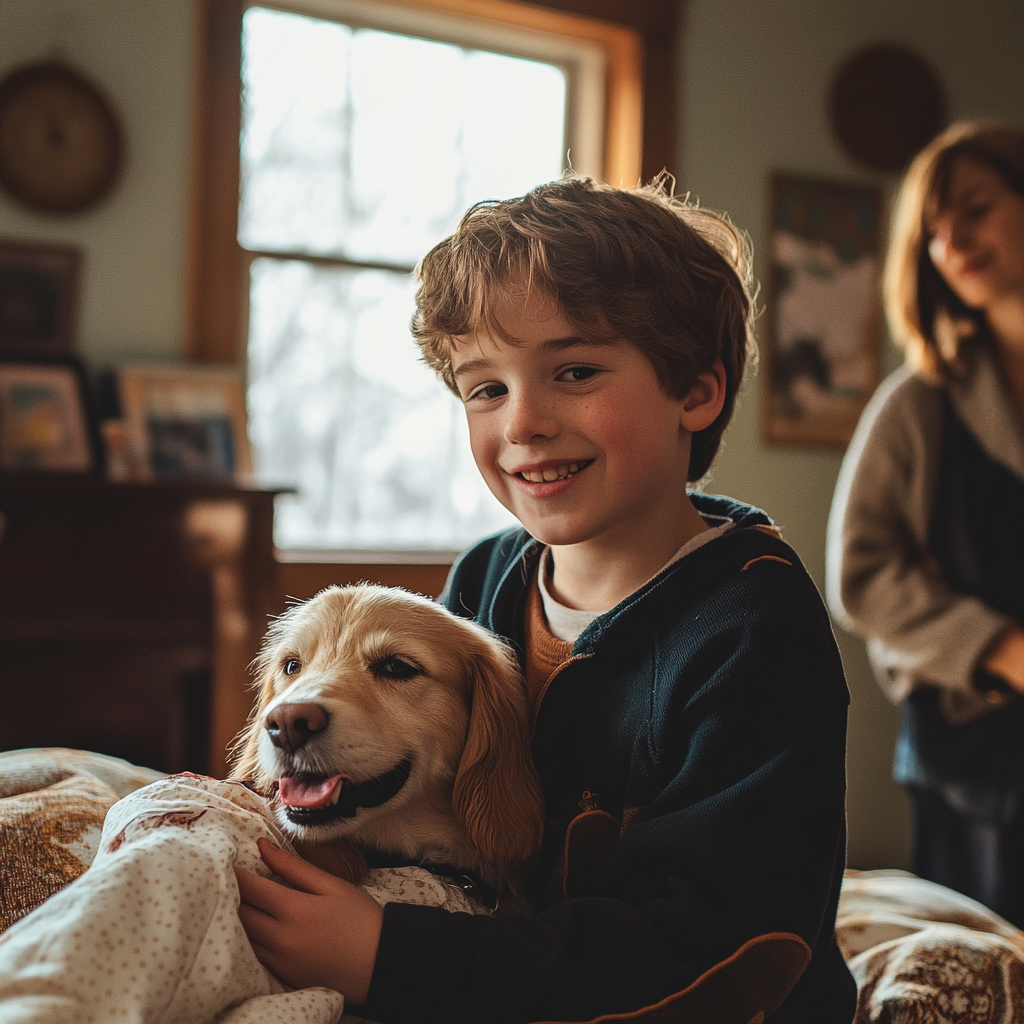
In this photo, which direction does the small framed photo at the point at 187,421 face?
toward the camera

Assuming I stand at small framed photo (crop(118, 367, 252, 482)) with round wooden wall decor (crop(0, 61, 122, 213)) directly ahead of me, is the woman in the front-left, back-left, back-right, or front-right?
back-left

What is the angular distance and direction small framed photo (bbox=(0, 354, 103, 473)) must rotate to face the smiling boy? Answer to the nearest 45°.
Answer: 0° — it already faces them

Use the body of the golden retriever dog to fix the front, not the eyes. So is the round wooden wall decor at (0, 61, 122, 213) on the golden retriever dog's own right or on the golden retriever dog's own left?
on the golden retriever dog's own right

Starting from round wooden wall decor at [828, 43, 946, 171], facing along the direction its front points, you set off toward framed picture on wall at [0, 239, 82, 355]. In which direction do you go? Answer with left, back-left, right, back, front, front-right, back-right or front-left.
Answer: front-right

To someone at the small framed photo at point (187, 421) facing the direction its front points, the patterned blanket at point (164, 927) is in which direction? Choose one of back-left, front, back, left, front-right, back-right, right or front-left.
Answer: front

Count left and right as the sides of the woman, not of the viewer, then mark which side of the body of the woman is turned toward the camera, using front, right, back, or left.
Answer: front

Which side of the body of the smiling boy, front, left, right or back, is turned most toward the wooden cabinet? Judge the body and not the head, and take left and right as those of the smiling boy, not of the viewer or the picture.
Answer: right

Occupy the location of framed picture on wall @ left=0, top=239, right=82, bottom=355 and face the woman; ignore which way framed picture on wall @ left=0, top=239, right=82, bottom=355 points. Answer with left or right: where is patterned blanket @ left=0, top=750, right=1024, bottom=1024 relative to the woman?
right

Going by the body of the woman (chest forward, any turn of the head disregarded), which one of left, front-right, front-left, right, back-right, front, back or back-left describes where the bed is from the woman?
front

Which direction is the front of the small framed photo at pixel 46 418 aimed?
toward the camera
